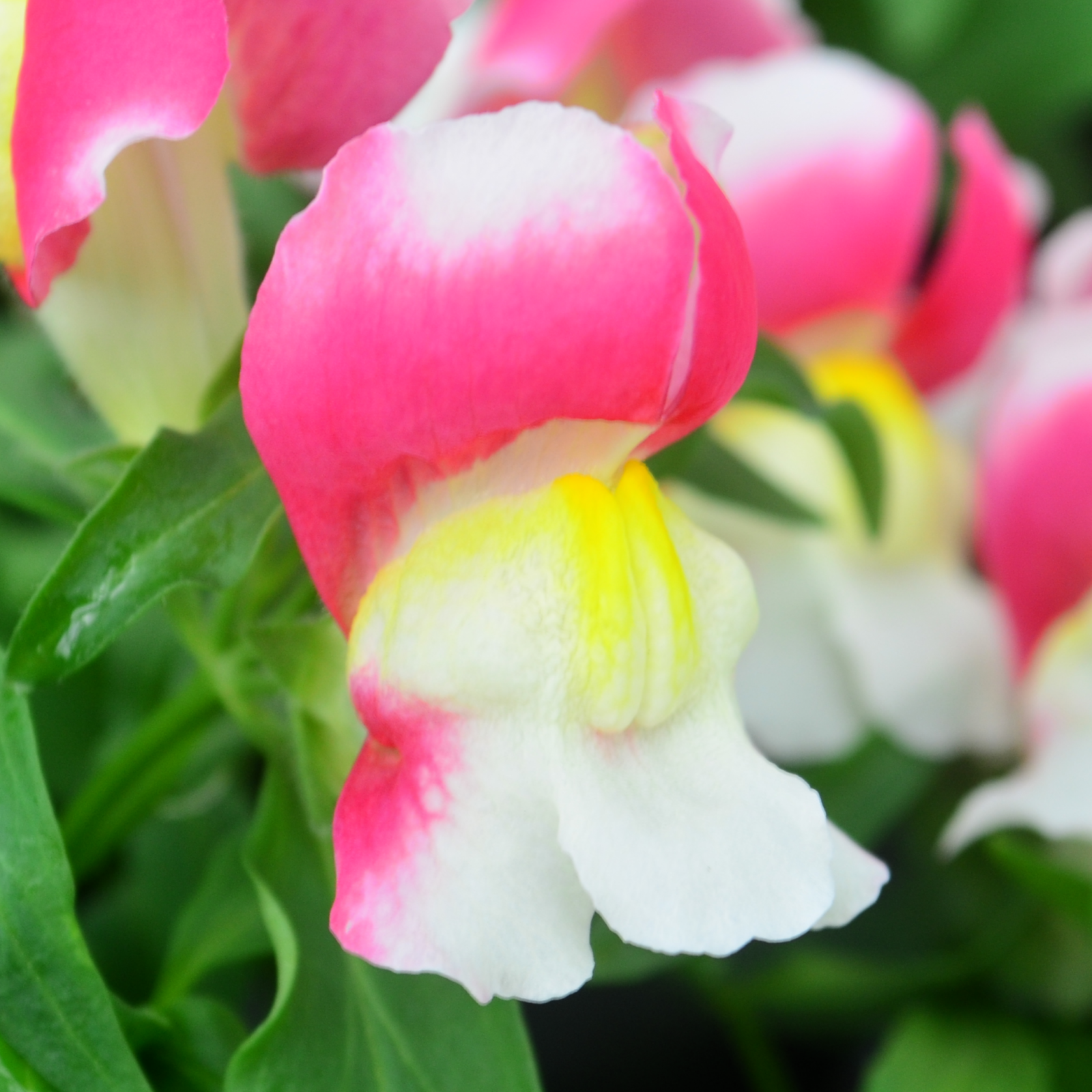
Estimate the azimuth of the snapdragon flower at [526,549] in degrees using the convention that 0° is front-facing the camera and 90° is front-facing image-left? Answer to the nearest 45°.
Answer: approximately 315°

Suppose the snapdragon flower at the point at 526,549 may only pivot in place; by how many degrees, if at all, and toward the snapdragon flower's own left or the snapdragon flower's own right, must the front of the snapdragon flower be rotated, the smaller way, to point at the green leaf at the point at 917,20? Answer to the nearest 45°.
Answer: approximately 90° to the snapdragon flower's own left
